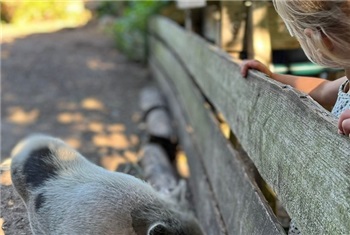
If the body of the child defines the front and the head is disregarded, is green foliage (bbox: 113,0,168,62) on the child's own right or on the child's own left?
on the child's own right

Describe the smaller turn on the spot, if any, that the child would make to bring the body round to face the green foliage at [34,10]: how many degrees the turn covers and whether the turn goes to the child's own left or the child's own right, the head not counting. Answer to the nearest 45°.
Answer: approximately 45° to the child's own right

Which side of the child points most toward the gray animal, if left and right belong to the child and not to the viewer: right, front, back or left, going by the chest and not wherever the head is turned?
front

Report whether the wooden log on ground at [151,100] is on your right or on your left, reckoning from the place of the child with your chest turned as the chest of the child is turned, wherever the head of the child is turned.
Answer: on your right

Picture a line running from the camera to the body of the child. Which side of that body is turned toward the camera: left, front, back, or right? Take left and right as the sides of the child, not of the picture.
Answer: left
